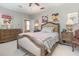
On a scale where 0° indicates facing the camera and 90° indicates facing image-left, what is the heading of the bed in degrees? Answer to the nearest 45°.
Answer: approximately 45°
